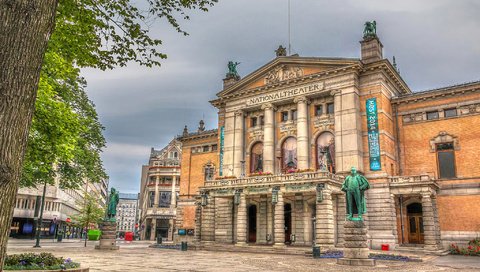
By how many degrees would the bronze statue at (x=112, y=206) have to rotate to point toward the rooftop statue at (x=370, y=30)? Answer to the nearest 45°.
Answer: approximately 135° to its left

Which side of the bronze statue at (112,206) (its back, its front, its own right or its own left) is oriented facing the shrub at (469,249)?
left

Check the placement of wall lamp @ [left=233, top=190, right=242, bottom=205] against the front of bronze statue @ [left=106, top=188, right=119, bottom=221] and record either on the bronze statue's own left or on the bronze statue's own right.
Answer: on the bronze statue's own left

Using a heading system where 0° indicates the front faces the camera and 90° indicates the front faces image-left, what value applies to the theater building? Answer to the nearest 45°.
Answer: approximately 45°
